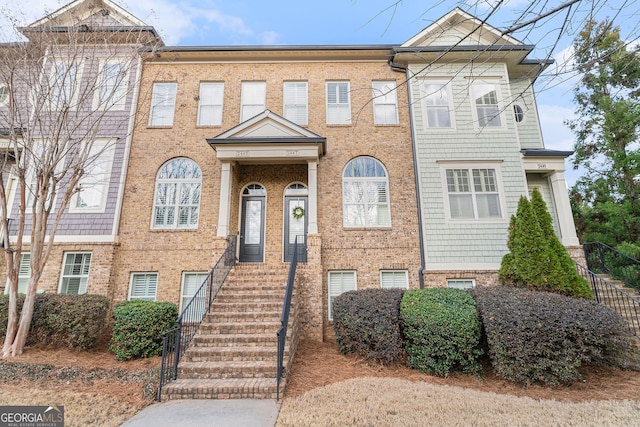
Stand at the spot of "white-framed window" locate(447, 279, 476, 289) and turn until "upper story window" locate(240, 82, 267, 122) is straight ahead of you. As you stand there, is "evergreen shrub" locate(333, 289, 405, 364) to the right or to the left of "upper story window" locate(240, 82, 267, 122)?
left

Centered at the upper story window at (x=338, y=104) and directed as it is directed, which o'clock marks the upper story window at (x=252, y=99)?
the upper story window at (x=252, y=99) is roughly at 3 o'clock from the upper story window at (x=338, y=104).

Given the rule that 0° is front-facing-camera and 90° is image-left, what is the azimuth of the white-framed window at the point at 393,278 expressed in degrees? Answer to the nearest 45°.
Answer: approximately 0°

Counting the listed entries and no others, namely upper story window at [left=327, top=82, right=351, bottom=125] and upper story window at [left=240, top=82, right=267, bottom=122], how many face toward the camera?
2

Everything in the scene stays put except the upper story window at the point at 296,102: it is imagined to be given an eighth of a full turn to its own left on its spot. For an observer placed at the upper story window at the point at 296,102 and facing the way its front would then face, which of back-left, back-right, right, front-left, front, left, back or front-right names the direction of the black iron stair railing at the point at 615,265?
front-left

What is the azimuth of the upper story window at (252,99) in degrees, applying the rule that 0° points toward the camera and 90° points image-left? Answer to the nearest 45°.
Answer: approximately 0°

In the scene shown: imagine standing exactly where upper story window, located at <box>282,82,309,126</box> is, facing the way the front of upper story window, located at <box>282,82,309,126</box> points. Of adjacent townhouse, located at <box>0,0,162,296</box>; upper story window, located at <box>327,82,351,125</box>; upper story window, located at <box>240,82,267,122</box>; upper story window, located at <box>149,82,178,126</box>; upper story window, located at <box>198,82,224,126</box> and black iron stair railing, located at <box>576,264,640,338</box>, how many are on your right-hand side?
4

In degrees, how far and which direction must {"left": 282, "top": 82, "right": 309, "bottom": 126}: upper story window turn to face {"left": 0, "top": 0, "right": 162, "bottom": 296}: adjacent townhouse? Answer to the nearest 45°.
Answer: approximately 90° to its right
